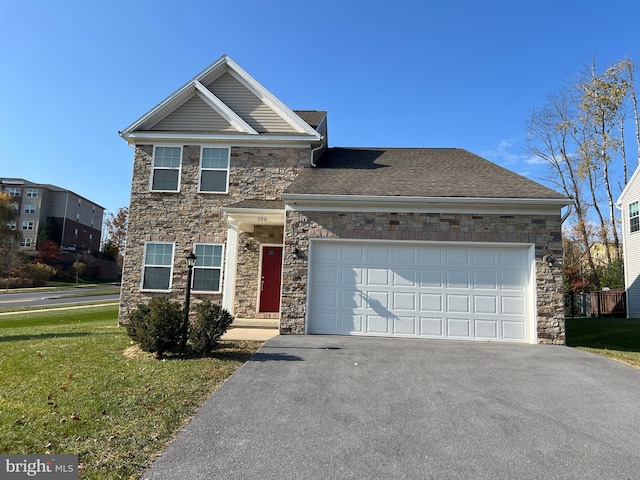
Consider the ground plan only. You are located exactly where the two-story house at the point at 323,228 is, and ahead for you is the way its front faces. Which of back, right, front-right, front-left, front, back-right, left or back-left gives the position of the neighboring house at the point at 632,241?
back-left

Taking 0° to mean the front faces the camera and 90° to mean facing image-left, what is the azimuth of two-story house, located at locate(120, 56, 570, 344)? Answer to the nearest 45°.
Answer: approximately 0°

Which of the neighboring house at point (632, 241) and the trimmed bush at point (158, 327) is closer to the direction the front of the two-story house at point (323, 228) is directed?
the trimmed bush

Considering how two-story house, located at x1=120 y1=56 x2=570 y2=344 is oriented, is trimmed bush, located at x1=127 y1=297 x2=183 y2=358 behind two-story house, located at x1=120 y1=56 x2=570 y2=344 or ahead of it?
ahead

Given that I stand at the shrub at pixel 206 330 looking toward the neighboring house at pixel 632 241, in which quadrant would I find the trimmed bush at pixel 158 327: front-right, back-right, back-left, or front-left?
back-left

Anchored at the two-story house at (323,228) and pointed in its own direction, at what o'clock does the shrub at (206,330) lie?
The shrub is roughly at 1 o'clock from the two-story house.

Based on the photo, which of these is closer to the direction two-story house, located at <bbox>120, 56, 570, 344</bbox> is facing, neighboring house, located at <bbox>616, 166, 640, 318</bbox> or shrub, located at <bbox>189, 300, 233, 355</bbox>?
the shrub
